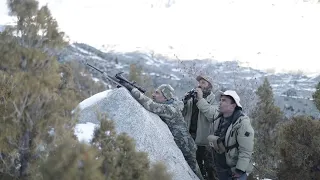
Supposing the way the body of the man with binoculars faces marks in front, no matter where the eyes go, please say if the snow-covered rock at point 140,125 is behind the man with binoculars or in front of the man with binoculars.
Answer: in front

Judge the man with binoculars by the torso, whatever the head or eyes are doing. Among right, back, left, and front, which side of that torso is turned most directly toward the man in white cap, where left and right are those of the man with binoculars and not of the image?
left

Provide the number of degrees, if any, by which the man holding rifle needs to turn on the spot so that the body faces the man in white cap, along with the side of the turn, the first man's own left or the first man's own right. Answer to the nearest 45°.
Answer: approximately 135° to the first man's own left

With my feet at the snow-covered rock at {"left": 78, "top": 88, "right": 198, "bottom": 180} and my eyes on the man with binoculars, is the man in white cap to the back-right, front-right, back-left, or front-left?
front-right

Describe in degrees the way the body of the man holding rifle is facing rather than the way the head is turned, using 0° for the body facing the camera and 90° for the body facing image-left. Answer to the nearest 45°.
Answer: approximately 90°

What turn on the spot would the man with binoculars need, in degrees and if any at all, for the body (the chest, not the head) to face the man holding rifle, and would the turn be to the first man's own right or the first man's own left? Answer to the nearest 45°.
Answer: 0° — they already face them

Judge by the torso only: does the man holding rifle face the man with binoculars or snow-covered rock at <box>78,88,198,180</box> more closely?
the snow-covered rock

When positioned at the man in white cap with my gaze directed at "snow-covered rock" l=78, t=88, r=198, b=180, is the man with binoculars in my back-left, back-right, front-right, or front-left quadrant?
front-right

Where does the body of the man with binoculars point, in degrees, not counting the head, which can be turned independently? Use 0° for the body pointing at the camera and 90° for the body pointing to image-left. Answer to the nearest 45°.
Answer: approximately 45°

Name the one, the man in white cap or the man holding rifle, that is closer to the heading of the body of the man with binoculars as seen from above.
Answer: the man holding rifle
